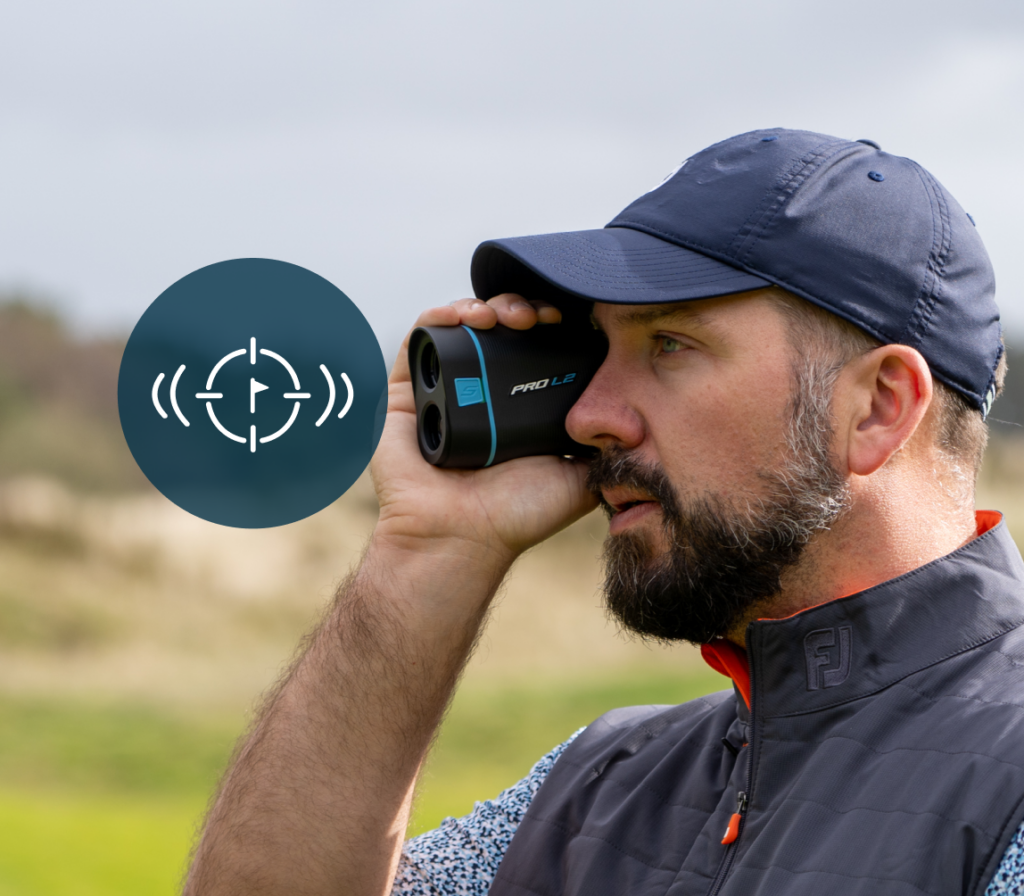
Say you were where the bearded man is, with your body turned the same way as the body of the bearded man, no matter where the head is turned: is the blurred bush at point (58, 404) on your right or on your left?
on your right

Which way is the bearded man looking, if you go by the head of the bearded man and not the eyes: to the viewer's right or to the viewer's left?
to the viewer's left

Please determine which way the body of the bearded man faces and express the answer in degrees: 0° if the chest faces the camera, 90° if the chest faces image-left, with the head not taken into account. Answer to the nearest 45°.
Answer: approximately 45°
